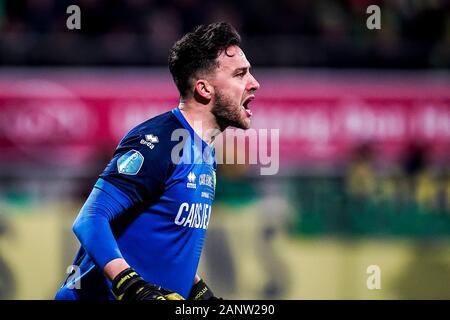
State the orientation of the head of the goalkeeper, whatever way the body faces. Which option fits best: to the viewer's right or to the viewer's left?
to the viewer's right

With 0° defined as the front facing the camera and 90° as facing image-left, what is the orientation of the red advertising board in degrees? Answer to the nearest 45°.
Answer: approximately 0°
